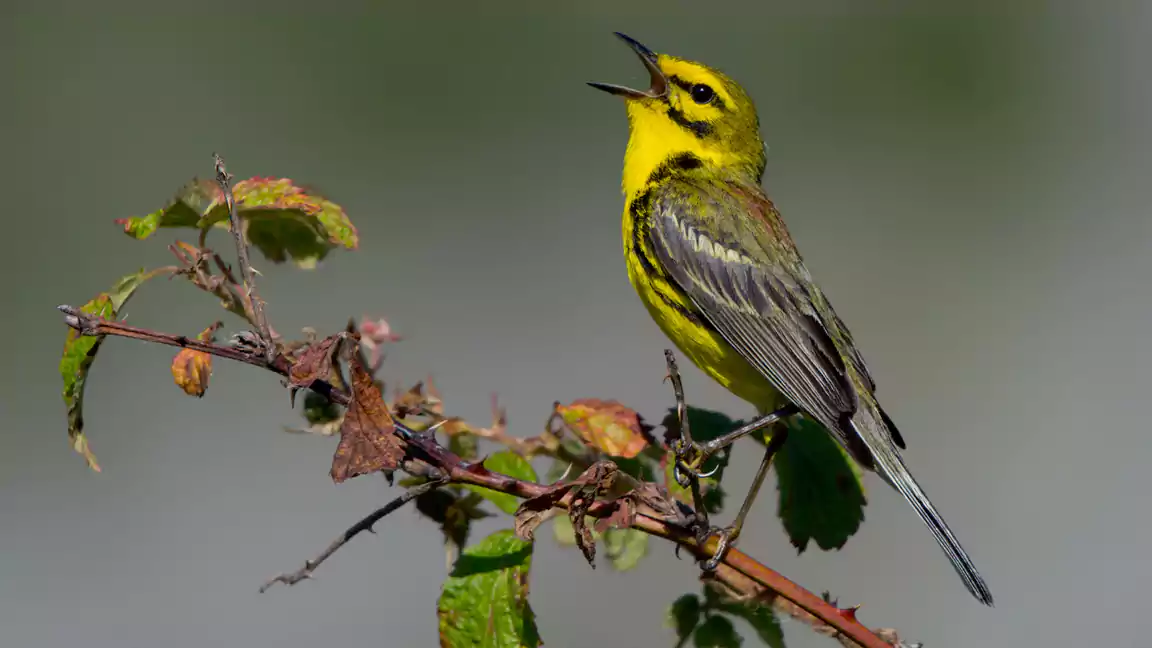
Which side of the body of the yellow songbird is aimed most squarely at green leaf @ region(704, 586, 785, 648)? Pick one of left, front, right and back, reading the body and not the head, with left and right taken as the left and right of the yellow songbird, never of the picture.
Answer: left

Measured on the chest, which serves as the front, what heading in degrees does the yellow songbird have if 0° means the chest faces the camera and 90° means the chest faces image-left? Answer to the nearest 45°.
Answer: approximately 90°

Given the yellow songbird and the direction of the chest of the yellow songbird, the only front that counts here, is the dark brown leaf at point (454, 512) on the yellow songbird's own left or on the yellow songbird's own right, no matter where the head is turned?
on the yellow songbird's own left

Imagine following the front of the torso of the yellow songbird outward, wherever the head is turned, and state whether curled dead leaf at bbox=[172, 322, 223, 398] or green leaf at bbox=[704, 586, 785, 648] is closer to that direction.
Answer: the curled dead leaf
